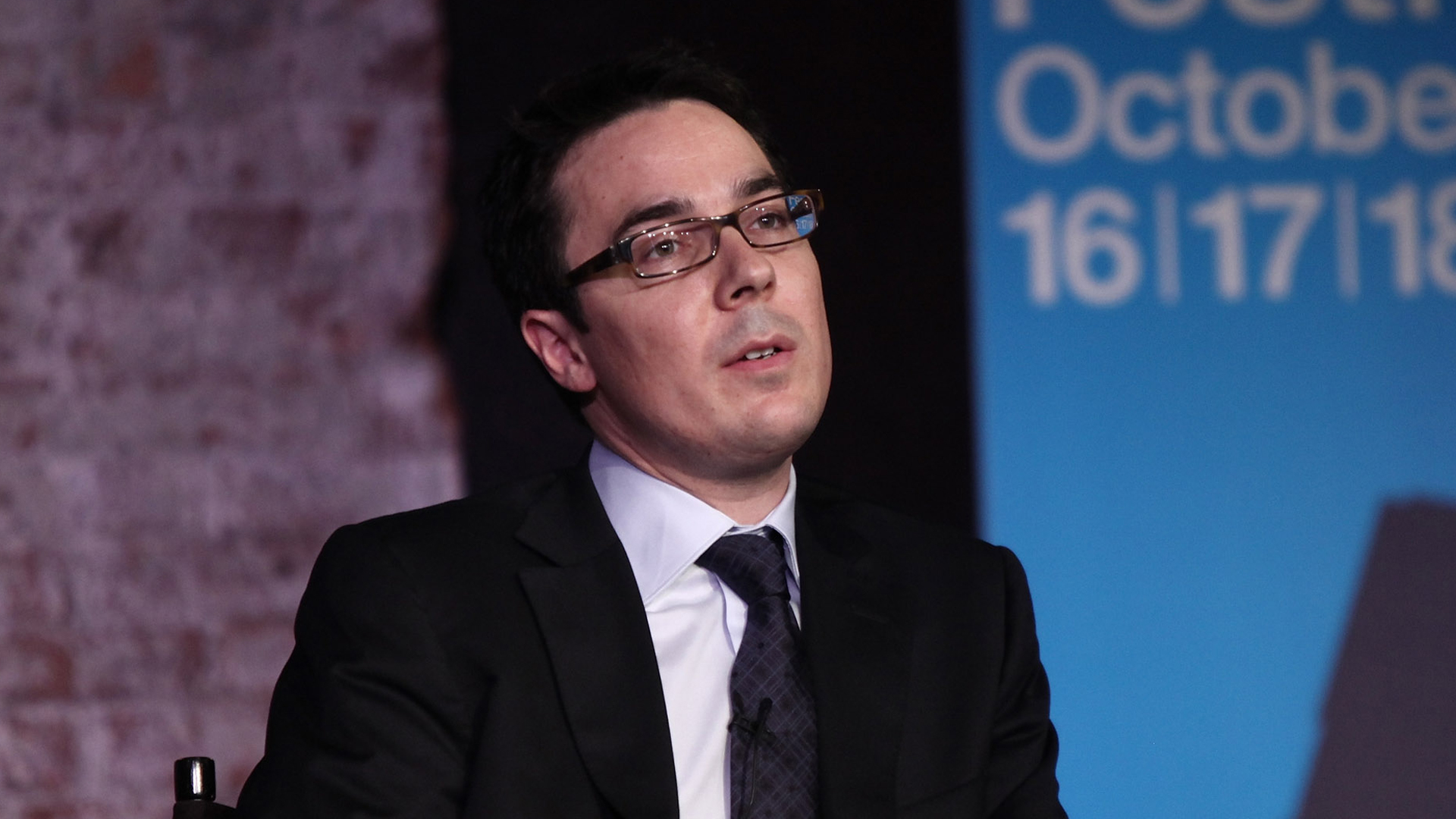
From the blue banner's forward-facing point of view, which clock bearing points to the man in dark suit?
The man in dark suit is roughly at 1 o'clock from the blue banner.

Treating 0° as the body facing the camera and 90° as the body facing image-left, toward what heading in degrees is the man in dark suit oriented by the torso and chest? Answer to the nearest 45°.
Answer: approximately 315°

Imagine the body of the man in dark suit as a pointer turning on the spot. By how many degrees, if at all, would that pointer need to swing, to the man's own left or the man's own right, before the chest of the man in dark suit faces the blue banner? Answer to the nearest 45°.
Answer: approximately 90° to the man's own left

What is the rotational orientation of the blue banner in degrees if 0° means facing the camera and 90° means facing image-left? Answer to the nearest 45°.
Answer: approximately 0°
